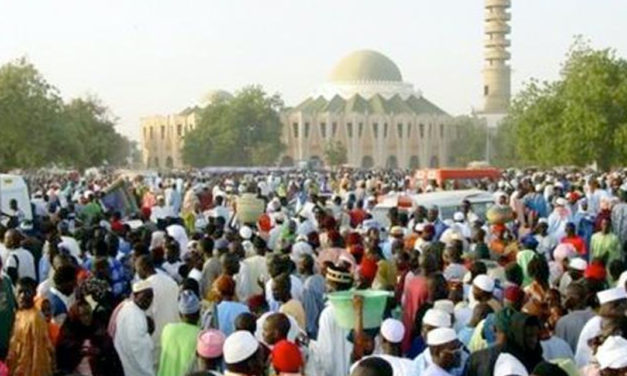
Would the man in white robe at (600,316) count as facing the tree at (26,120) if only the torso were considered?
no

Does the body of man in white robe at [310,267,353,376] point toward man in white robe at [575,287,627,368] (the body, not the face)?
no

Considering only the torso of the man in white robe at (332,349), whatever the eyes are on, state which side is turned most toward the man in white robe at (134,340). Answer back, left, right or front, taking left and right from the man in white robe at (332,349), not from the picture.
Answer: left

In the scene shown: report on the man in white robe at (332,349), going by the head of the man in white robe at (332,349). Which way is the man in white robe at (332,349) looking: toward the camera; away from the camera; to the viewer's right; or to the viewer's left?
away from the camera

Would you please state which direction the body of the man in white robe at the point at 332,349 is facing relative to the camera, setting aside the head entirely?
away from the camera
